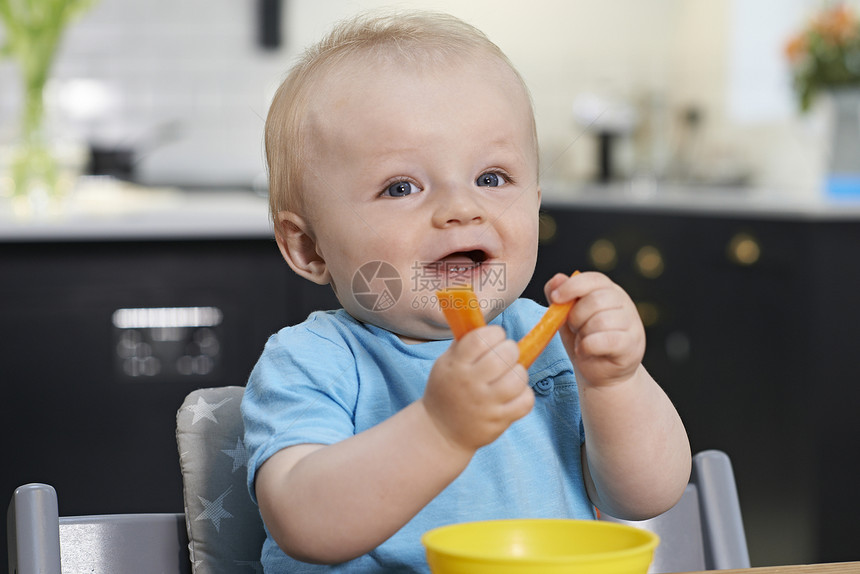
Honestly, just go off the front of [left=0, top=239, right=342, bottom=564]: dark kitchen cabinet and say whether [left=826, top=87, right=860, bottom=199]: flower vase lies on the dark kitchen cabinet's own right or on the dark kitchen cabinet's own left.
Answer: on the dark kitchen cabinet's own left

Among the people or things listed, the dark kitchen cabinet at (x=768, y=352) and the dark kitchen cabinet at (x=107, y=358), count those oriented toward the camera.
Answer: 2

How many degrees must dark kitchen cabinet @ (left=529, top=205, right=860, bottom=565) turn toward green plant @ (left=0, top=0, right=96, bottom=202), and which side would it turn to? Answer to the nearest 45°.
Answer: approximately 90° to its right

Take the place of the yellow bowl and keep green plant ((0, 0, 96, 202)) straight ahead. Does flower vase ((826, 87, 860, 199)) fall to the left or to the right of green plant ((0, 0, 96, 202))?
right

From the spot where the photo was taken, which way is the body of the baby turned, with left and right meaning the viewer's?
facing the viewer and to the right of the viewer

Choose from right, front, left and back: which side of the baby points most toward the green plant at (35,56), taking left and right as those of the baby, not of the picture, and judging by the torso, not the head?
back

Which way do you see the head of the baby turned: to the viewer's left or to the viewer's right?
to the viewer's right

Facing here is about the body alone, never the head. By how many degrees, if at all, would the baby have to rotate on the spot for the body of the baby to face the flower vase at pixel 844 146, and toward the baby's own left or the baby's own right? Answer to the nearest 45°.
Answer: approximately 90° to the baby's own left

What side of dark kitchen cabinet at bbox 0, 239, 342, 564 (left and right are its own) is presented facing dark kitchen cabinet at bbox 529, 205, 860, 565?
left

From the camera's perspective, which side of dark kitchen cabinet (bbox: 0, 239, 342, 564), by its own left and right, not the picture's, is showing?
front

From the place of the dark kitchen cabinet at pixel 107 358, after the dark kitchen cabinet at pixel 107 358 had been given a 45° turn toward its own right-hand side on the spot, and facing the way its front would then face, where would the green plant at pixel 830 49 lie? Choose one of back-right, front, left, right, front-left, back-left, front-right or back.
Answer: back-left

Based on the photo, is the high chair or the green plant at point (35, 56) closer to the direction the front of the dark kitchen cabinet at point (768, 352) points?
the high chair

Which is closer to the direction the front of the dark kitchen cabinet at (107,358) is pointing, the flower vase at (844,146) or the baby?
the baby
